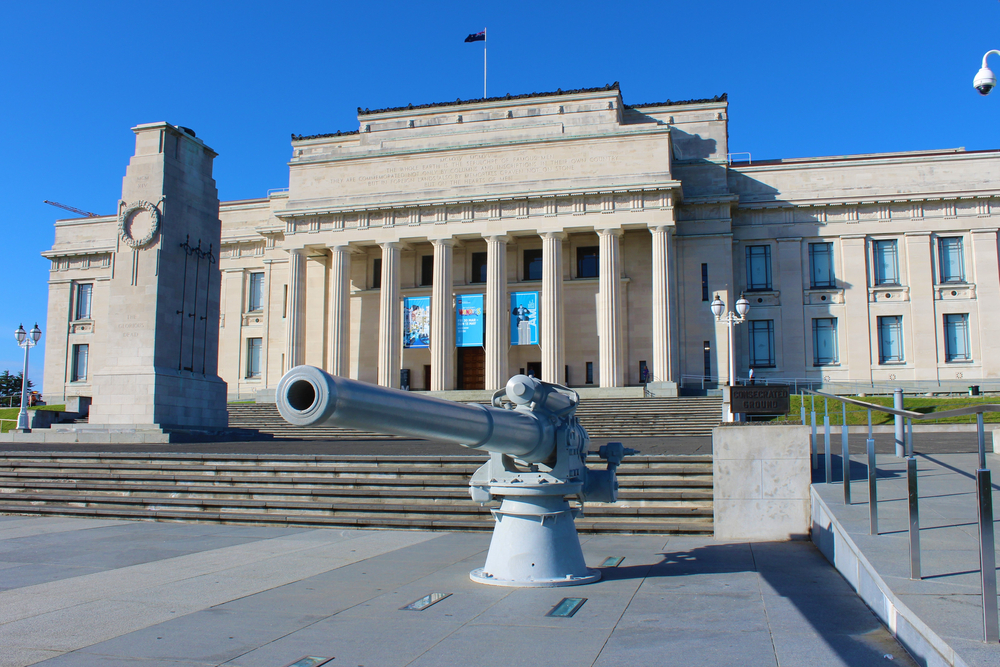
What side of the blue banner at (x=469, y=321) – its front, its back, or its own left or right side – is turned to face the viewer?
front

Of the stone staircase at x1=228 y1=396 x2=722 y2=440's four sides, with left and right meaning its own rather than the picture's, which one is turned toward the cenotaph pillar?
right

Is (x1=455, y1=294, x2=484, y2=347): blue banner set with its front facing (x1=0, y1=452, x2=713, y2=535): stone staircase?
yes

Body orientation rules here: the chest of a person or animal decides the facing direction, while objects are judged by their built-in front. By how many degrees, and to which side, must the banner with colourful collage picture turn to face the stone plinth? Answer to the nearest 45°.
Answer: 0° — it already faces it

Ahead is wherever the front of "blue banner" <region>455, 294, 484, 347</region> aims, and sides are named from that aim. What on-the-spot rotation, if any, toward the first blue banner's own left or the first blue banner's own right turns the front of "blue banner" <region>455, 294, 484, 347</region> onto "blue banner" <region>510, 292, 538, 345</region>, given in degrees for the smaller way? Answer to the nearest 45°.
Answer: approximately 90° to the first blue banner's own left

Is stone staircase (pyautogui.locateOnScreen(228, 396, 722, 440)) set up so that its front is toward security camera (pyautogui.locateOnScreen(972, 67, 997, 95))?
yes

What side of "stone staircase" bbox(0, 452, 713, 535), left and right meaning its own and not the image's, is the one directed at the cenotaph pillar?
back

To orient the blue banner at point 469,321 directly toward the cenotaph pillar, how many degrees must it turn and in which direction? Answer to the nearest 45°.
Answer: approximately 45° to its right

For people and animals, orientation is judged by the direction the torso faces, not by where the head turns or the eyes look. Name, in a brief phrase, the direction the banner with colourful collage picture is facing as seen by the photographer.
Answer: facing the viewer

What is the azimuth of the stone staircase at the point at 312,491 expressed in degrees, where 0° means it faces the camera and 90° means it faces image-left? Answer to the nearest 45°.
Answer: approximately 0°

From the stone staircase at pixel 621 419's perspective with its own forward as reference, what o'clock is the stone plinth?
The stone plinth is roughly at 12 o'clock from the stone staircase.
